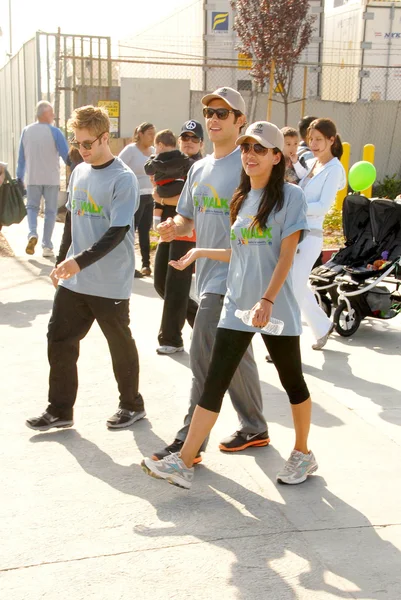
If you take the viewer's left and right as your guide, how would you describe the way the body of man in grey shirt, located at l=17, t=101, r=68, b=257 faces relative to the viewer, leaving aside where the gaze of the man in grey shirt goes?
facing away from the viewer

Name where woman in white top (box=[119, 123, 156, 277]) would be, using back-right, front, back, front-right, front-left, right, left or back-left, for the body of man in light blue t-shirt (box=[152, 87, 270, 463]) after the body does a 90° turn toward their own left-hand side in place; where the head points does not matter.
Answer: back-left

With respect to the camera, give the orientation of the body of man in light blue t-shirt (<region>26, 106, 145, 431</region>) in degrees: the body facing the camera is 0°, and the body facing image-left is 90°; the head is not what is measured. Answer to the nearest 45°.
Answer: approximately 45°

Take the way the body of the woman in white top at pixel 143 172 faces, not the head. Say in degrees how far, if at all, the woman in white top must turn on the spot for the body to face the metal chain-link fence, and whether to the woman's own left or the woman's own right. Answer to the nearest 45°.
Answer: approximately 135° to the woman's own left

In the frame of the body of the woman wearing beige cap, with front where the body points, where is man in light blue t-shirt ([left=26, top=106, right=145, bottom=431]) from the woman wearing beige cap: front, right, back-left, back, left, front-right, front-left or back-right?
right

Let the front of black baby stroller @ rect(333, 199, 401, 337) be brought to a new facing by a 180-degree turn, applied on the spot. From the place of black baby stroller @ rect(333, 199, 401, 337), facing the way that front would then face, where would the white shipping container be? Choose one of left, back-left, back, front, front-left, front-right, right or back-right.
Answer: front-left

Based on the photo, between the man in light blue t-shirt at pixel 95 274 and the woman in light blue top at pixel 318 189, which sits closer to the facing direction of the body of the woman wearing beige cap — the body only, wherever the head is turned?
the man in light blue t-shirt
